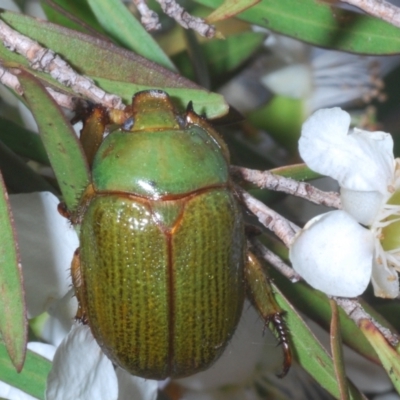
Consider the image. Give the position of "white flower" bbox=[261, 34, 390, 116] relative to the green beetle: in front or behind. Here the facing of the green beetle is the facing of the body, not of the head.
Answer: in front

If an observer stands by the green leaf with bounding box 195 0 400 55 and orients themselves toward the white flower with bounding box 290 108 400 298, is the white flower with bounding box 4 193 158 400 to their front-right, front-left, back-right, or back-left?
front-right

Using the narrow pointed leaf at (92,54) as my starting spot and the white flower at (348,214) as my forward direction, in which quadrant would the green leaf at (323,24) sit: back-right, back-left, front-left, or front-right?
front-left

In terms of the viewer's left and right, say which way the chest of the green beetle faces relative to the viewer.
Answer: facing away from the viewer
